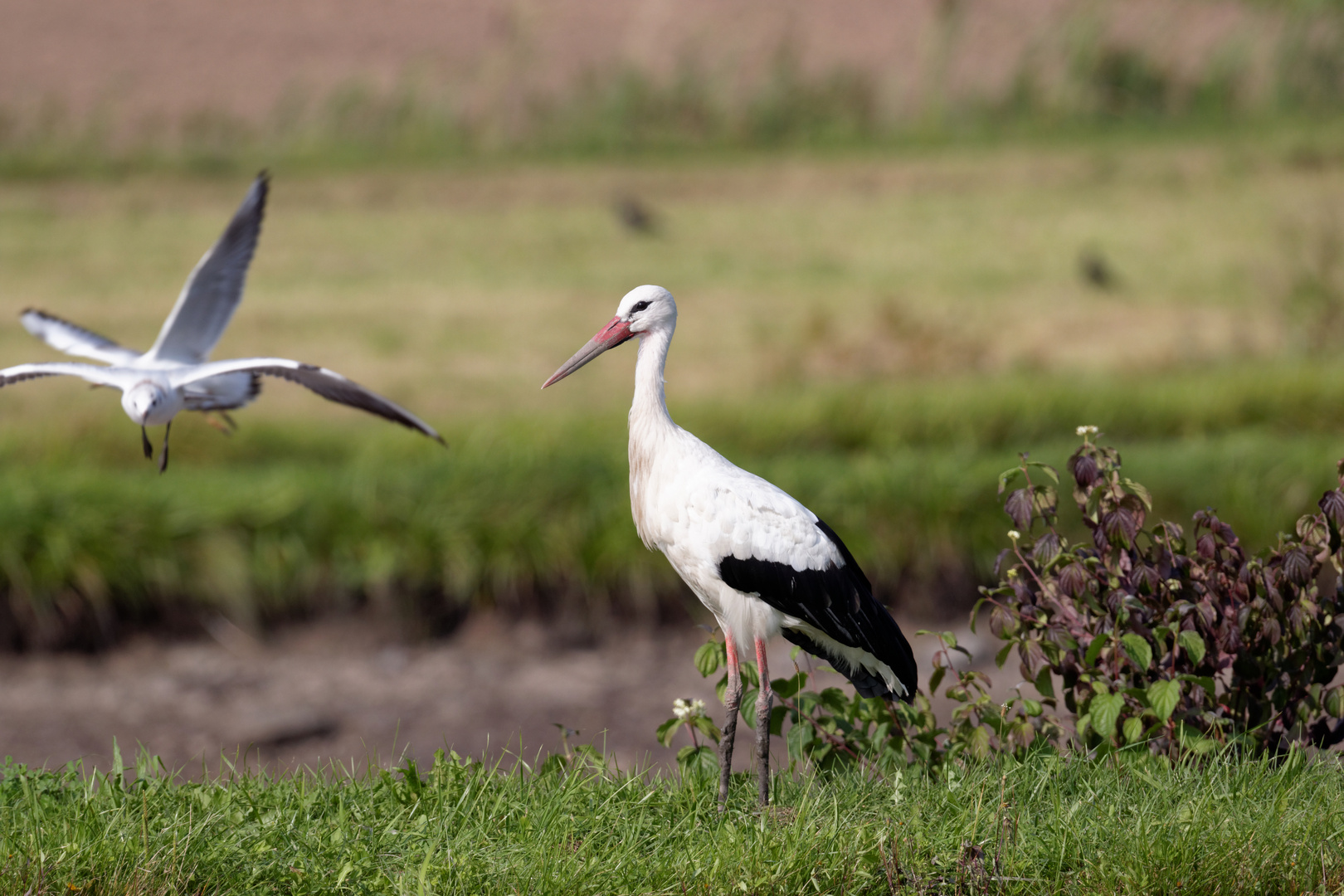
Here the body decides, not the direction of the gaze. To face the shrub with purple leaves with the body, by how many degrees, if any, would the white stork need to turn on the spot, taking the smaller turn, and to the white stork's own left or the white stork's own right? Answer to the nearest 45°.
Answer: approximately 180°

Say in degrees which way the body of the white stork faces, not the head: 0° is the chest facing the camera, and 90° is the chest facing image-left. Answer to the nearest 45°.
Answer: approximately 90°

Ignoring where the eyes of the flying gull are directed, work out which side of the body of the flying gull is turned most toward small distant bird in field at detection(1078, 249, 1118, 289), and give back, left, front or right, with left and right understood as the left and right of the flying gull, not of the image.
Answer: back

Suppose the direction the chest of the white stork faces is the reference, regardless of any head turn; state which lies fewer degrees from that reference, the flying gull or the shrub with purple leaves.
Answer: the flying gull

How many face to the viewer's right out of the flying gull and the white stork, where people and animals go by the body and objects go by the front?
0

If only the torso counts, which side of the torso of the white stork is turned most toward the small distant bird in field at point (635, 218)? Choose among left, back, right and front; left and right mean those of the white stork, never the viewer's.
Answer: right

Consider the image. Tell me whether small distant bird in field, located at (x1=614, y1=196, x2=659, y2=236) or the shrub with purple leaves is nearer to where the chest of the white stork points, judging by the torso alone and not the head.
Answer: the small distant bird in field

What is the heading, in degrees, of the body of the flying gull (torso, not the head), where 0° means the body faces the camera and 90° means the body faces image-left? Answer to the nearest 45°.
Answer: approximately 45°

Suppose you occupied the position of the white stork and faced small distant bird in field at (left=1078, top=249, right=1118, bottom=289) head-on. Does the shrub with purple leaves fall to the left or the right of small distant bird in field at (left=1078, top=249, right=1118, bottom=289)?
right
